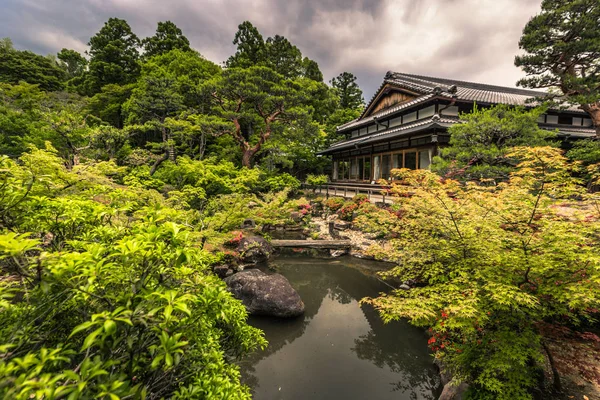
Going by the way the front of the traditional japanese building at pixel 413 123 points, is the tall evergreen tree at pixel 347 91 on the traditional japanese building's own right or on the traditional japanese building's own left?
on the traditional japanese building's own right

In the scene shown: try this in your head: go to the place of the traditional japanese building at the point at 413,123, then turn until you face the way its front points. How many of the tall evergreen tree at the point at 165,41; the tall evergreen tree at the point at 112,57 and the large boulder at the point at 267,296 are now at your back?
0

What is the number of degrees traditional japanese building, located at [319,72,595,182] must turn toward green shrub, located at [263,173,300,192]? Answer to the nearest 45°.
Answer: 0° — it already faces it

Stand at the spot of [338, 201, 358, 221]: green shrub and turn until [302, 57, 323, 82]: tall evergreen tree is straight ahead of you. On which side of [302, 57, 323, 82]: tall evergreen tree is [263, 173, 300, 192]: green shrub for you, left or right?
left

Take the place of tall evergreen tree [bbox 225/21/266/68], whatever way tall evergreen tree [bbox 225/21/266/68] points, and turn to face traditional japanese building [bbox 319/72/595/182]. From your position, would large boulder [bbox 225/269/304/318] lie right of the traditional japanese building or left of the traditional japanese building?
right

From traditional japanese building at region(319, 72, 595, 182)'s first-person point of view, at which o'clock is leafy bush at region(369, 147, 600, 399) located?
The leafy bush is roughly at 10 o'clock from the traditional japanese building.

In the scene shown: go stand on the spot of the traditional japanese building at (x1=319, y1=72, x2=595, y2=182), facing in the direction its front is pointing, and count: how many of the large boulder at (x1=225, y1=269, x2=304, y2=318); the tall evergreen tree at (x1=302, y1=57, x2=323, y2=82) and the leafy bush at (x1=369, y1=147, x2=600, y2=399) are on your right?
1

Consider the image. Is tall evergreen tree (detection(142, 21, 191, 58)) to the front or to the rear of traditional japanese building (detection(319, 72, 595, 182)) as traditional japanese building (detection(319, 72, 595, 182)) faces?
to the front

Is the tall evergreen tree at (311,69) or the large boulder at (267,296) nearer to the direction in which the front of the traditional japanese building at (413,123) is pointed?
the large boulder

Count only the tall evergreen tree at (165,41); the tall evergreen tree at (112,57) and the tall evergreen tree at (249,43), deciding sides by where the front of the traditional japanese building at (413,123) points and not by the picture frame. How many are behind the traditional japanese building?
0

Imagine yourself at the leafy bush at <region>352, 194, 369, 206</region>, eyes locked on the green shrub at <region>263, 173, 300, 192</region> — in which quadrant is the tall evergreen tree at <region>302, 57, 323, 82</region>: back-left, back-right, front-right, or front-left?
front-right

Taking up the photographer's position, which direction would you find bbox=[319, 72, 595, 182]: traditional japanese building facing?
facing the viewer and to the left of the viewer

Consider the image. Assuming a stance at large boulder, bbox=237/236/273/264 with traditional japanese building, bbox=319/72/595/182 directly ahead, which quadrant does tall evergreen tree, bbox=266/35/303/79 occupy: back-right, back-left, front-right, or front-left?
front-left

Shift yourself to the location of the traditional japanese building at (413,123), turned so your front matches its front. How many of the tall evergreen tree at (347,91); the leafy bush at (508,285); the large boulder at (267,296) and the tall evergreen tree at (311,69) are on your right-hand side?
2

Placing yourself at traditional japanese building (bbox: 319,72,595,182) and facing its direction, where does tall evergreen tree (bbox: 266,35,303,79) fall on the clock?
The tall evergreen tree is roughly at 2 o'clock from the traditional japanese building.

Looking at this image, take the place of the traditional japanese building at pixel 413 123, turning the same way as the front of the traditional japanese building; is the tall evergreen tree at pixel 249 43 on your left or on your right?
on your right

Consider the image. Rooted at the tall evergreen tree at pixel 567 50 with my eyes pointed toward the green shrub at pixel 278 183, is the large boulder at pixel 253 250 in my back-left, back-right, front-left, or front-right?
front-left

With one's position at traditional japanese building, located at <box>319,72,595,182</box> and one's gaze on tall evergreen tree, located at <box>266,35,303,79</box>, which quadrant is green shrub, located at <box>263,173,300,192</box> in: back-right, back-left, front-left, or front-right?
front-left
